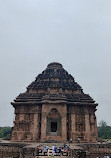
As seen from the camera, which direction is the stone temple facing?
toward the camera
